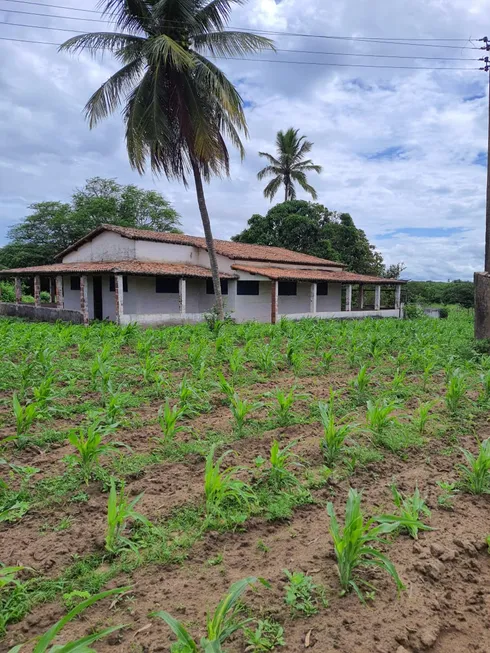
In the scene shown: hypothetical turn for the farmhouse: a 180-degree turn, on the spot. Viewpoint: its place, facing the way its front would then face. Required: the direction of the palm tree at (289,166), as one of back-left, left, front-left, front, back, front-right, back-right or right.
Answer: front

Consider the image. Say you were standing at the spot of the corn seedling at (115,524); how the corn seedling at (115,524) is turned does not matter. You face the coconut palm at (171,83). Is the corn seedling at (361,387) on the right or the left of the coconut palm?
right

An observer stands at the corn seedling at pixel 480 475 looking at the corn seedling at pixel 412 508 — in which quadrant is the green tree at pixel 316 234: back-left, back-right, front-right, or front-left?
back-right

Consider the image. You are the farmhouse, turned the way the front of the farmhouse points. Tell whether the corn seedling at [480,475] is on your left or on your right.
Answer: on your left

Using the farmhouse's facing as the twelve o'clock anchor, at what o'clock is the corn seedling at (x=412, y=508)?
The corn seedling is roughly at 10 o'clock from the farmhouse.

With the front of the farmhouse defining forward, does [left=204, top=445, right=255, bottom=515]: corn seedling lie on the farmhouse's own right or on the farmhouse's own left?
on the farmhouse's own left

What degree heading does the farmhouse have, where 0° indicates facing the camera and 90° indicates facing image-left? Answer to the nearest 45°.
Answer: approximately 45°

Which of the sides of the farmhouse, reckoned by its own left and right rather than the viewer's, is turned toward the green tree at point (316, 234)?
back

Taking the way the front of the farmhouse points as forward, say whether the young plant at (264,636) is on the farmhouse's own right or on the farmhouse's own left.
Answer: on the farmhouse's own left

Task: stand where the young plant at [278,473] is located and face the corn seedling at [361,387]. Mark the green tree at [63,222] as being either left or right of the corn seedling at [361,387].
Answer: left
